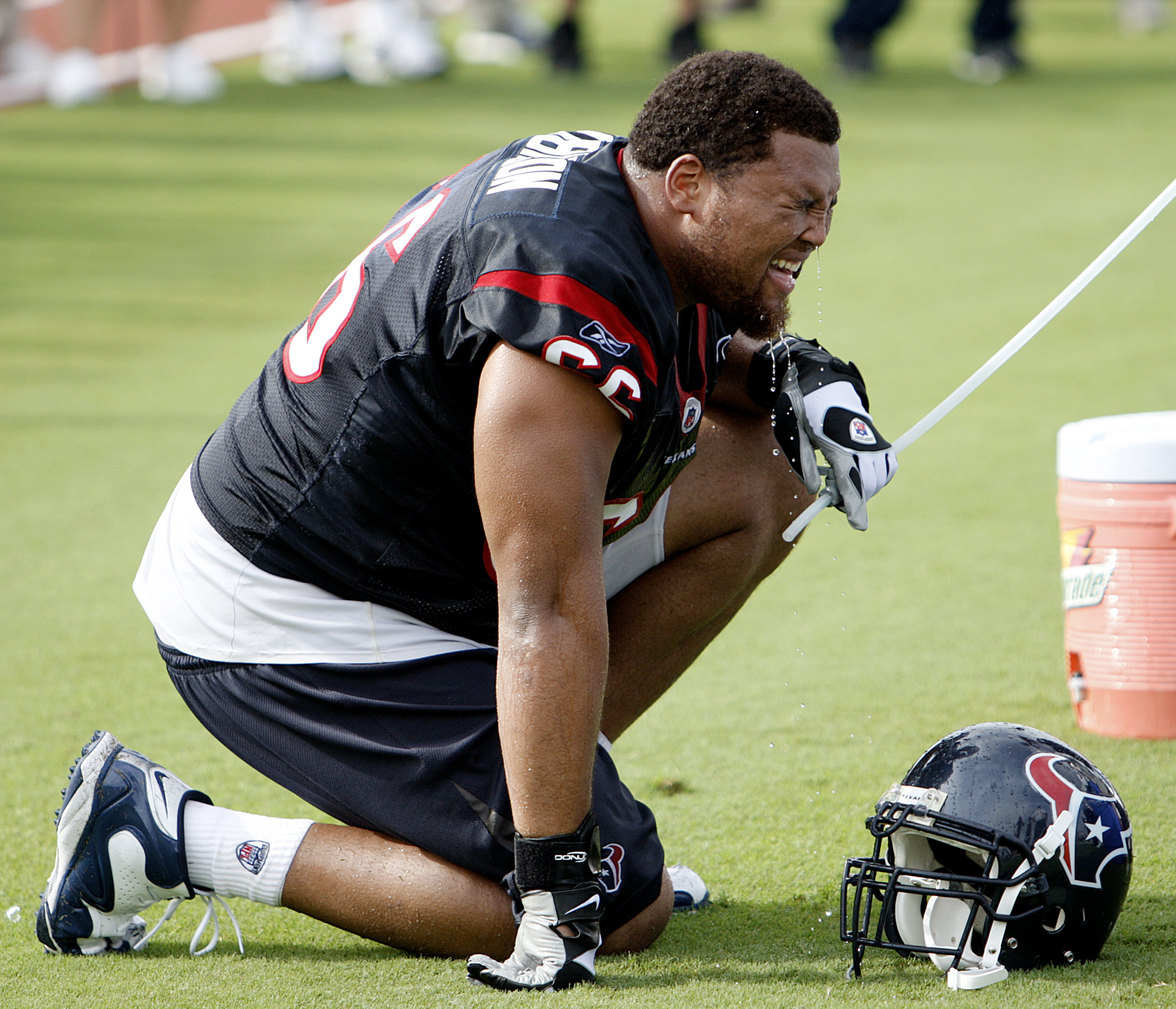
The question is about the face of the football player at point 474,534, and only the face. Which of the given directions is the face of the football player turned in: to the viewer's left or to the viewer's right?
to the viewer's right

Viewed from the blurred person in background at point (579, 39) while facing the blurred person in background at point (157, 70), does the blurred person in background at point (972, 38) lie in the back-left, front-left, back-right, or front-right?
back-left

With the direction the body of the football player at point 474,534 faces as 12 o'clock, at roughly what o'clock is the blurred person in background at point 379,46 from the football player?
The blurred person in background is roughly at 9 o'clock from the football player.

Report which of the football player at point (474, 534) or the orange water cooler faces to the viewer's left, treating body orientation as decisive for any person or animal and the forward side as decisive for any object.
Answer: the orange water cooler

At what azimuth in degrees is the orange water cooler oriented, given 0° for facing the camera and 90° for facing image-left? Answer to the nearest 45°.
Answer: approximately 90°

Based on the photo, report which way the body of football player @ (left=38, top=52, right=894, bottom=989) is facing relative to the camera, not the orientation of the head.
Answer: to the viewer's right

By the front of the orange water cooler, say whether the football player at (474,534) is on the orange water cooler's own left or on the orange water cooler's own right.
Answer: on the orange water cooler's own left

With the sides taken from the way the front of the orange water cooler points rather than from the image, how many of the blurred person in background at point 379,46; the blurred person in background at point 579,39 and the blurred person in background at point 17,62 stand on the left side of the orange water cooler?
0

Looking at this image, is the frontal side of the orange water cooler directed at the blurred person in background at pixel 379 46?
no

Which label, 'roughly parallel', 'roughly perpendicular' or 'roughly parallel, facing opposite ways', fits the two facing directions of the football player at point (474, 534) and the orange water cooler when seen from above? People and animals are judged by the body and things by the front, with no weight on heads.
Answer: roughly parallel, facing opposite ways

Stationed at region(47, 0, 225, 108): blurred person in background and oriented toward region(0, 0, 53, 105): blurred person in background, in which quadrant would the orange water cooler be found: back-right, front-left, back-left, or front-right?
back-left

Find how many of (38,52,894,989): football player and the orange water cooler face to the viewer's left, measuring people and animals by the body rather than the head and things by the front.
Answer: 1
